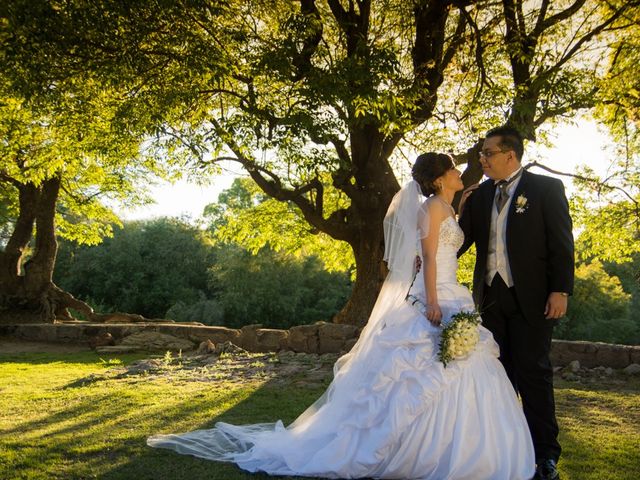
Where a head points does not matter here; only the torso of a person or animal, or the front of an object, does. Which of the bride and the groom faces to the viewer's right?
the bride

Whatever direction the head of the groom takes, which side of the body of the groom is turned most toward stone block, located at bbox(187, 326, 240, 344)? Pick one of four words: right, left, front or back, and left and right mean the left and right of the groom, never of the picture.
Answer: right

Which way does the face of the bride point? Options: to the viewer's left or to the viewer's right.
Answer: to the viewer's right

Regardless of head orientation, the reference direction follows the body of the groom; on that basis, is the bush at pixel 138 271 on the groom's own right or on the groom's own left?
on the groom's own right

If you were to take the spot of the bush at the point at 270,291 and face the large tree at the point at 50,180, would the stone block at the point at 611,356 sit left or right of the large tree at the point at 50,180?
left

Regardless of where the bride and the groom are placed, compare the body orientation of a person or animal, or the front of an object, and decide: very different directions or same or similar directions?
very different directions

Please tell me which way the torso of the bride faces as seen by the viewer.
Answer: to the viewer's right

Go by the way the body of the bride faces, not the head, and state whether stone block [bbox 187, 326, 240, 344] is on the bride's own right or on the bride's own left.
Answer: on the bride's own left

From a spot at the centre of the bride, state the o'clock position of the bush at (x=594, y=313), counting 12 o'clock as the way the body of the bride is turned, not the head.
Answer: The bush is roughly at 10 o'clock from the bride.

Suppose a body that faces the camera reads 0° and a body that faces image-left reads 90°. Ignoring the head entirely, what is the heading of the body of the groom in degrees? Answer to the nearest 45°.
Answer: approximately 45°

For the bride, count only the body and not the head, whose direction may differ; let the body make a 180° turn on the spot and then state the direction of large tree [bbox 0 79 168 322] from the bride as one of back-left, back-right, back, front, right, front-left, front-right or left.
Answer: front-right

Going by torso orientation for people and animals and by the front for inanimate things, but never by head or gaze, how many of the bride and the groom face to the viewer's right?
1

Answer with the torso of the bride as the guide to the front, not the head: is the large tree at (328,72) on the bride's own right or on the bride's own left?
on the bride's own left

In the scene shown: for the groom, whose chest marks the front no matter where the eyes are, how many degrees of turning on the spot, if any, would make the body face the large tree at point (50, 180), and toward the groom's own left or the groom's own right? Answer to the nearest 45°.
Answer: approximately 90° to the groom's own right
